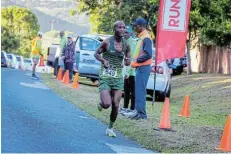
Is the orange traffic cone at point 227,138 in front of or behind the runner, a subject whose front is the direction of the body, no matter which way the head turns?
in front

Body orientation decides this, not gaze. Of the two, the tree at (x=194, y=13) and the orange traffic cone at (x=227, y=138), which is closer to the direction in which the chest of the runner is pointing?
the orange traffic cone

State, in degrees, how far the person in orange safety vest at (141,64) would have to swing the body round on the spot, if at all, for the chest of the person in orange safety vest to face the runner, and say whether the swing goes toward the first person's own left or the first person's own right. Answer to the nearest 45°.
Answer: approximately 90° to the first person's own left

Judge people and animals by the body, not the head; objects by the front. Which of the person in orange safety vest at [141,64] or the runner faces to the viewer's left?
the person in orange safety vest

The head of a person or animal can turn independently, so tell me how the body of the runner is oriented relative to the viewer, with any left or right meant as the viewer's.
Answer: facing the viewer and to the right of the viewer

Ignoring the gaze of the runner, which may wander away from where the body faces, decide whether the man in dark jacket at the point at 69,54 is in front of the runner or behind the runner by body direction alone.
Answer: behind

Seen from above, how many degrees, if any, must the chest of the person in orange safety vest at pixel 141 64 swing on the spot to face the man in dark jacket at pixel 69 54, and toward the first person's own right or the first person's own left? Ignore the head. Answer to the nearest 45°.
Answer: approximately 90° to the first person's own right

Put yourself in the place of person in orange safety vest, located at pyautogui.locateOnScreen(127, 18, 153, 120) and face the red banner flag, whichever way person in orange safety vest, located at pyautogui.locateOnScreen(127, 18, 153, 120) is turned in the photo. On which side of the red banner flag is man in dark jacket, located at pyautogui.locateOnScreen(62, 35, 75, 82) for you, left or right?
left

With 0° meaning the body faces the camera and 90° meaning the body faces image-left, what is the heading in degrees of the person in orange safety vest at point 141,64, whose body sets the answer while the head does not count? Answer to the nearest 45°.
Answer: approximately 90°

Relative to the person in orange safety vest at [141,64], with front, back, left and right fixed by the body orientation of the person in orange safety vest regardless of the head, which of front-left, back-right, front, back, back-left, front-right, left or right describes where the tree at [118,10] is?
right

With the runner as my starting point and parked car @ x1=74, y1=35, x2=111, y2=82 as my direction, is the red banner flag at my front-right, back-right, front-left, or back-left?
front-right

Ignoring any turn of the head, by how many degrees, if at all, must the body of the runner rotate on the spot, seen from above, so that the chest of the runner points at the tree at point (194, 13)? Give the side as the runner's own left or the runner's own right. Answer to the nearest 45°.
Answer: approximately 135° to the runner's own left
